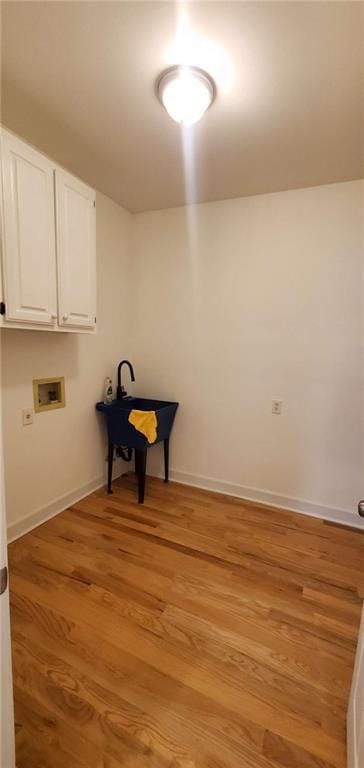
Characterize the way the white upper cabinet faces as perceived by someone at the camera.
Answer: facing the viewer and to the right of the viewer

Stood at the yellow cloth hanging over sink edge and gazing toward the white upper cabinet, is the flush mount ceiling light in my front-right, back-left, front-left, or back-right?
front-left

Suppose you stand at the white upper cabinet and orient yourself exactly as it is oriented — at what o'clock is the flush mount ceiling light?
The flush mount ceiling light is roughly at 12 o'clock from the white upper cabinet.
